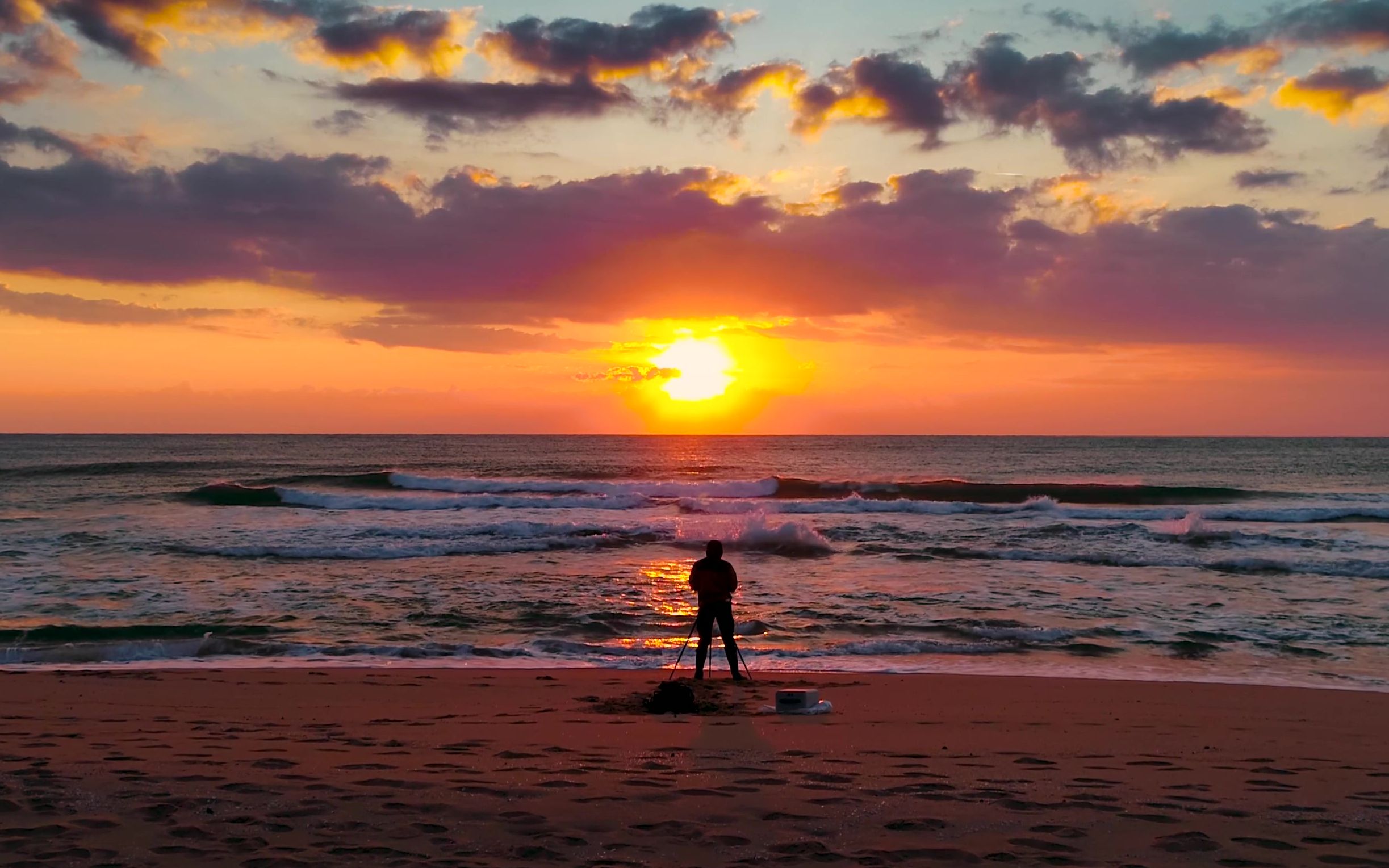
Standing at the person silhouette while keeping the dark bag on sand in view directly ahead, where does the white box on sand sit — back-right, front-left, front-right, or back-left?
front-left

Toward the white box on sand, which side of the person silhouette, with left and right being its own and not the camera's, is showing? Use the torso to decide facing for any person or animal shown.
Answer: back

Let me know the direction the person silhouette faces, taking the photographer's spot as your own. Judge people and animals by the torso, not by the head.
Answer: facing away from the viewer

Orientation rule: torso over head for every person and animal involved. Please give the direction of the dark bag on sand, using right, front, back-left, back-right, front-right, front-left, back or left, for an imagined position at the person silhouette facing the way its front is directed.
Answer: back

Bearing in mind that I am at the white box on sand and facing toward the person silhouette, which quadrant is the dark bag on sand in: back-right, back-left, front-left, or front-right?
front-left

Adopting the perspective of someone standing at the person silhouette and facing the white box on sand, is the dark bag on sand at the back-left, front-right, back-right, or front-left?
front-right

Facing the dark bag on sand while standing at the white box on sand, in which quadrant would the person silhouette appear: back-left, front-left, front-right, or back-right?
front-right
